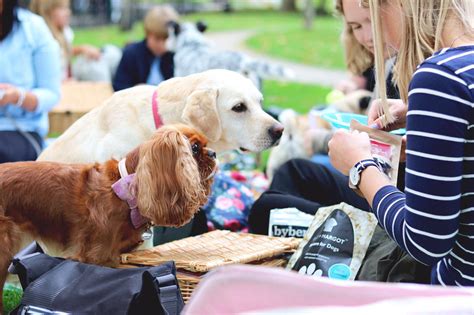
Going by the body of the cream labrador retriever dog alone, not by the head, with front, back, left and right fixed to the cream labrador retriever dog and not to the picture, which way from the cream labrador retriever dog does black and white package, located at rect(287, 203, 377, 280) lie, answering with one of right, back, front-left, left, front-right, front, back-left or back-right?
front-right

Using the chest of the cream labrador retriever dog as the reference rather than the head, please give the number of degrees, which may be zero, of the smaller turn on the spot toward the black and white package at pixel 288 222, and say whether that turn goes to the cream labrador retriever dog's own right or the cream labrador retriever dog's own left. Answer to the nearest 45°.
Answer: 0° — it already faces it

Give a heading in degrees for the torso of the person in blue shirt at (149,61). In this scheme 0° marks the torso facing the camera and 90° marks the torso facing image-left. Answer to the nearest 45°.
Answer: approximately 315°

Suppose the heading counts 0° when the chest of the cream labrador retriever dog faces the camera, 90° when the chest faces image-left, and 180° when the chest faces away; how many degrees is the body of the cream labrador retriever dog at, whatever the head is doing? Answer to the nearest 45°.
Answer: approximately 270°

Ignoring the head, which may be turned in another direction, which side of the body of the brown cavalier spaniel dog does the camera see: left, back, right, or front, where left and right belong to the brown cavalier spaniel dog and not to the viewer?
right

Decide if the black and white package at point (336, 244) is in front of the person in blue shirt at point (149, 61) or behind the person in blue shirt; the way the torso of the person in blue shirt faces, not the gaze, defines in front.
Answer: in front

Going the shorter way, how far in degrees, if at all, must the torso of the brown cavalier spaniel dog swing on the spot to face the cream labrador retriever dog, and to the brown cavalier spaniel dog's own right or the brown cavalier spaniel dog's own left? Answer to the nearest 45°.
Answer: approximately 45° to the brown cavalier spaniel dog's own left

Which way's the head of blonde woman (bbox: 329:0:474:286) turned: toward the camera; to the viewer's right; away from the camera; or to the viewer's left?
to the viewer's left

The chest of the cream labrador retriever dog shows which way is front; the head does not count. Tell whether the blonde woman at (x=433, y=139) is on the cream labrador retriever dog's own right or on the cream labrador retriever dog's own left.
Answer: on the cream labrador retriever dog's own right

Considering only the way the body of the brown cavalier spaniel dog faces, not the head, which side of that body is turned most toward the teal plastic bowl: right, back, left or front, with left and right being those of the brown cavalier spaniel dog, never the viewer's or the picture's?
front
